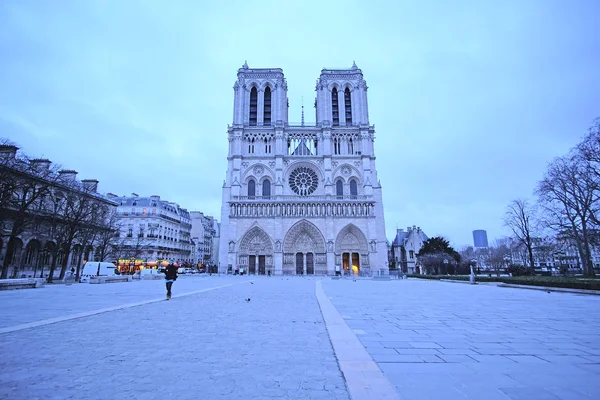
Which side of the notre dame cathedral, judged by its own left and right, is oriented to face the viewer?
front

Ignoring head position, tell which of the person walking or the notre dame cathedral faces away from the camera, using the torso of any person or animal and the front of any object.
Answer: the person walking

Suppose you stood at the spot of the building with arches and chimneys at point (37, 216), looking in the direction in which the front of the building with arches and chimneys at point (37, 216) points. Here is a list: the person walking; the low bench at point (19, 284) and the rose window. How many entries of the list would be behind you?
0

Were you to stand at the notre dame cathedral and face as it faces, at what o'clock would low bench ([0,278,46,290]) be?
The low bench is roughly at 1 o'clock from the notre dame cathedral.

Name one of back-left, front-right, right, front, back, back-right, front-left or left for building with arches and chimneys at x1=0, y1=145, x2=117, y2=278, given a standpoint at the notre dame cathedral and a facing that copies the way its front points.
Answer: front-right

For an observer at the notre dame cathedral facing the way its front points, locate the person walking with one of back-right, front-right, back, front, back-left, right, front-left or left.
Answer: front

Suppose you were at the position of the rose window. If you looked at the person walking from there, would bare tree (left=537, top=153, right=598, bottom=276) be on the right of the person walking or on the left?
left

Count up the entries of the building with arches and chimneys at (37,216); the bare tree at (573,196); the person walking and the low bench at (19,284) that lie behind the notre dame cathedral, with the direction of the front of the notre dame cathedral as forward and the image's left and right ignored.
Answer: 0

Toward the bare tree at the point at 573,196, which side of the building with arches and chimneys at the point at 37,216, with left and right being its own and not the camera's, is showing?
front

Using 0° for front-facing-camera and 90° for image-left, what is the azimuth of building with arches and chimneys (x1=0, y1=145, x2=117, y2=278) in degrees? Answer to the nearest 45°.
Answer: approximately 315°

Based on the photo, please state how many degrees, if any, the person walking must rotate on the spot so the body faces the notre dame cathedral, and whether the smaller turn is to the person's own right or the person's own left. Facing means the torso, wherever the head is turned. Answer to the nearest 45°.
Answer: approximately 180°

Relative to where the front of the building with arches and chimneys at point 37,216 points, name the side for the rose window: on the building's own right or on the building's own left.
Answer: on the building's own left

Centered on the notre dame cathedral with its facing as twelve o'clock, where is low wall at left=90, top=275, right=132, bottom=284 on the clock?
The low wall is roughly at 1 o'clock from the notre dame cathedral.
